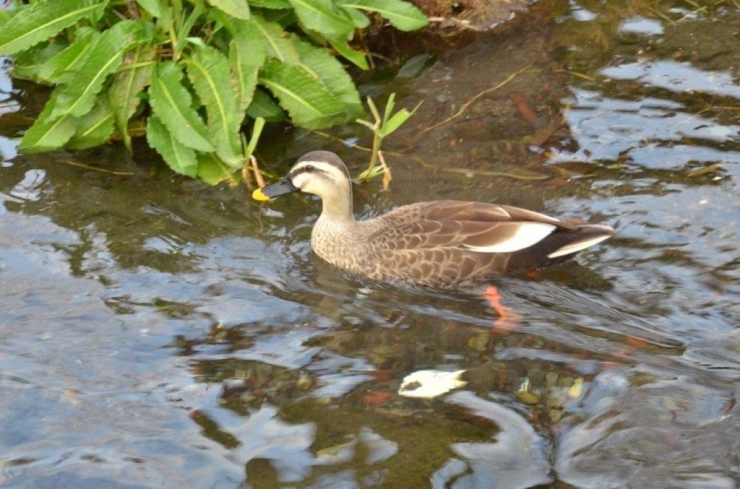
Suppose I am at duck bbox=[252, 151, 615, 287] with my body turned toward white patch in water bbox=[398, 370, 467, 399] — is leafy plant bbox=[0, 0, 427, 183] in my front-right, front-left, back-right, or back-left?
back-right

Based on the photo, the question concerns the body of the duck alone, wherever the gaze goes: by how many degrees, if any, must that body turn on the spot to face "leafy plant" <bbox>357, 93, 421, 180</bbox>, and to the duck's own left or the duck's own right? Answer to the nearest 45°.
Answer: approximately 90° to the duck's own right

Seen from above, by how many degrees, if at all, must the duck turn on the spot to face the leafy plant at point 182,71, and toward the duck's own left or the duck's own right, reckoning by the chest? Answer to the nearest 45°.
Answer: approximately 45° to the duck's own right

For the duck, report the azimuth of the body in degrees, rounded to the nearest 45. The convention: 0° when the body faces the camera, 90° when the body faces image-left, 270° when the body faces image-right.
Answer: approximately 90°

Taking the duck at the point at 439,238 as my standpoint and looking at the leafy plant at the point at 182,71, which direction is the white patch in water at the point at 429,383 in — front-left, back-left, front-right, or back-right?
back-left

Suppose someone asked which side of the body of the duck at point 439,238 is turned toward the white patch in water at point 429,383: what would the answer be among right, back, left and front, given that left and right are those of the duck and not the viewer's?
left
